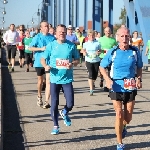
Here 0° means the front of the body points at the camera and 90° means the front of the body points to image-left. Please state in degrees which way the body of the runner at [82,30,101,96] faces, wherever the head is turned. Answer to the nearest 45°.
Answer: approximately 0°

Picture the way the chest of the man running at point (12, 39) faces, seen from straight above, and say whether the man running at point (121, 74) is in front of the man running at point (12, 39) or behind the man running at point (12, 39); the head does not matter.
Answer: in front

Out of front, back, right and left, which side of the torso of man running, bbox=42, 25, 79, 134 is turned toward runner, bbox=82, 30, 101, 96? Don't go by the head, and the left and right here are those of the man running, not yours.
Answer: back

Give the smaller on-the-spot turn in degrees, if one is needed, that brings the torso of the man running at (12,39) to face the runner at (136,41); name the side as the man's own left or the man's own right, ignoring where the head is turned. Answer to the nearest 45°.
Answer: approximately 90° to the man's own left

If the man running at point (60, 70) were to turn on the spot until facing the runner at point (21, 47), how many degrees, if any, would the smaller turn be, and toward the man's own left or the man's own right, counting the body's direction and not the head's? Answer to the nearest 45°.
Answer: approximately 180°

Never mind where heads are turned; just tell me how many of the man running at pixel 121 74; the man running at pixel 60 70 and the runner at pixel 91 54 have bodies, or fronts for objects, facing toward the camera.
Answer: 3

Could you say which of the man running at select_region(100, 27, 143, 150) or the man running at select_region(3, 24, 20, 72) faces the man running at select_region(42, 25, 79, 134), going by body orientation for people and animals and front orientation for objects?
the man running at select_region(3, 24, 20, 72)

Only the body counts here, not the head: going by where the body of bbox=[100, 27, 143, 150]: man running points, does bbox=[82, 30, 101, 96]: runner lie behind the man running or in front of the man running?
behind

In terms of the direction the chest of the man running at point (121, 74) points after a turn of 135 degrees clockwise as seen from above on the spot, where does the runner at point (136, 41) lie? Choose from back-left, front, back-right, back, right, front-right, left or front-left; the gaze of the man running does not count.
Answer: front-right
